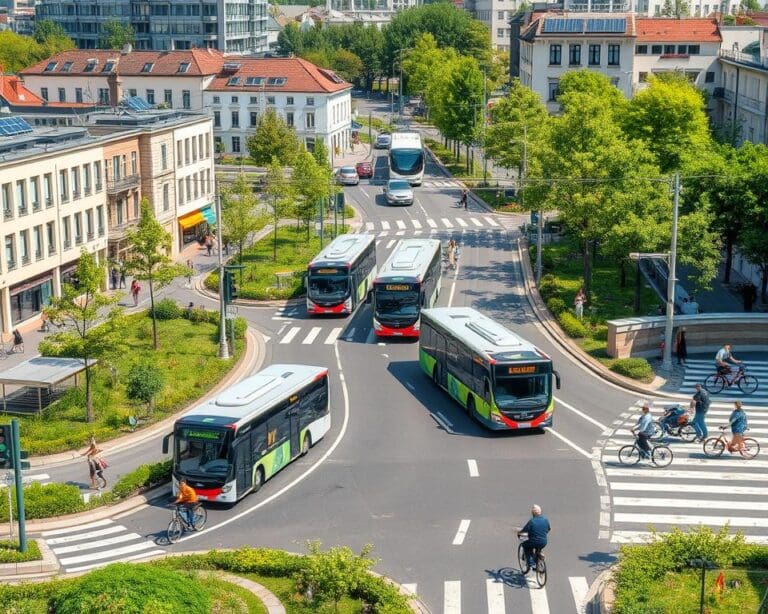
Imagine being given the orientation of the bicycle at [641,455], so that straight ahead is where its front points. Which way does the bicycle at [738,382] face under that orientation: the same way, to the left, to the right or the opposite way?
the opposite way

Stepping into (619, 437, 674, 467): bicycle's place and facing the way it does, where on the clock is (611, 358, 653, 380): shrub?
The shrub is roughly at 3 o'clock from the bicycle.

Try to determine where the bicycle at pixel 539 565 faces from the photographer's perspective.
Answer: facing away from the viewer and to the left of the viewer

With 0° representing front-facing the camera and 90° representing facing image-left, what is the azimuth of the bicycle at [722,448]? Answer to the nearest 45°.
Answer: approximately 90°

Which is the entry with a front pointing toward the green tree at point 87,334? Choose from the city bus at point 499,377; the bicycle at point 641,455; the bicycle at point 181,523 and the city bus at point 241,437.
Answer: the bicycle at point 641,455

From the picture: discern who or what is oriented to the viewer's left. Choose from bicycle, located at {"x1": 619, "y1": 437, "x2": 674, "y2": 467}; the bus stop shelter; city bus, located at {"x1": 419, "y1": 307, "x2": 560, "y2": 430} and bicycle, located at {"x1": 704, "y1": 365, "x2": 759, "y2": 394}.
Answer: bicycle, located at {"x1": 619, "y1": 437, "x2": 674, "y2": 467}

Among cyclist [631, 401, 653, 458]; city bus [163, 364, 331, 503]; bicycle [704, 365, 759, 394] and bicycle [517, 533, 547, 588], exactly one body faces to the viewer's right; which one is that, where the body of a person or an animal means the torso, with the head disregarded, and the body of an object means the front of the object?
bicycle [704, 365, 759, 394]

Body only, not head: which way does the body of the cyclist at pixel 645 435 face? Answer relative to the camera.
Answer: to the viewer's left

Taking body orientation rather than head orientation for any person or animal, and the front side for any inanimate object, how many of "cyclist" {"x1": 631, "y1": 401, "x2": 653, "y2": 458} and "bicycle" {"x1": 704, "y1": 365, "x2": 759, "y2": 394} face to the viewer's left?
1

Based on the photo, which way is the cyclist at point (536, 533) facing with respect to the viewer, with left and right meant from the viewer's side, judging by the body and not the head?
facing away from the viewer and to the left of the viewer

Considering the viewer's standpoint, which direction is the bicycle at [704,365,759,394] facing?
facing to the right of the viewer

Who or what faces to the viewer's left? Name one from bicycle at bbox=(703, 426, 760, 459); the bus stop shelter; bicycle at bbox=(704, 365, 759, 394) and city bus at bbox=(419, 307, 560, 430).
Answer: bicycle at bbox=(703, 426, 760, 459)

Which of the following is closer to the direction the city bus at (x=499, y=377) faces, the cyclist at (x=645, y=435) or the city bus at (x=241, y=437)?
the cyclist

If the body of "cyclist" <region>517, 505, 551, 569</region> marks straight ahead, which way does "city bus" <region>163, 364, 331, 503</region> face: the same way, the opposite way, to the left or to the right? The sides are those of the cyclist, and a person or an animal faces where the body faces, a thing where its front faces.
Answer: to the left
